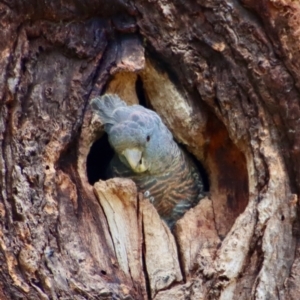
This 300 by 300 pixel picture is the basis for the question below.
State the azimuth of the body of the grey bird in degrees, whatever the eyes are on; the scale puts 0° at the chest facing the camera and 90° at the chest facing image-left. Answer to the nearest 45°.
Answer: approximately 45°
